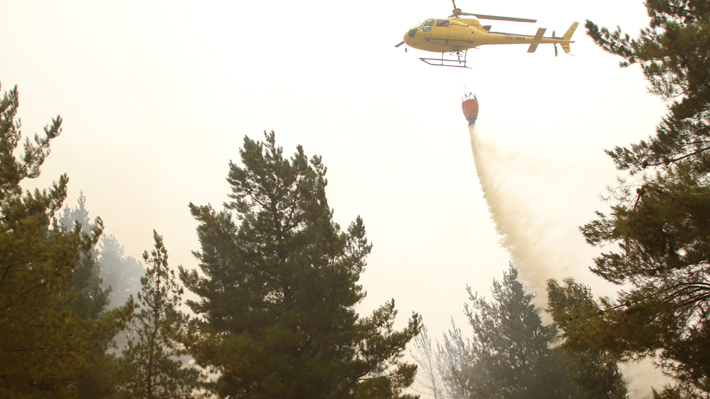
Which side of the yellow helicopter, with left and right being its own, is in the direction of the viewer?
left
